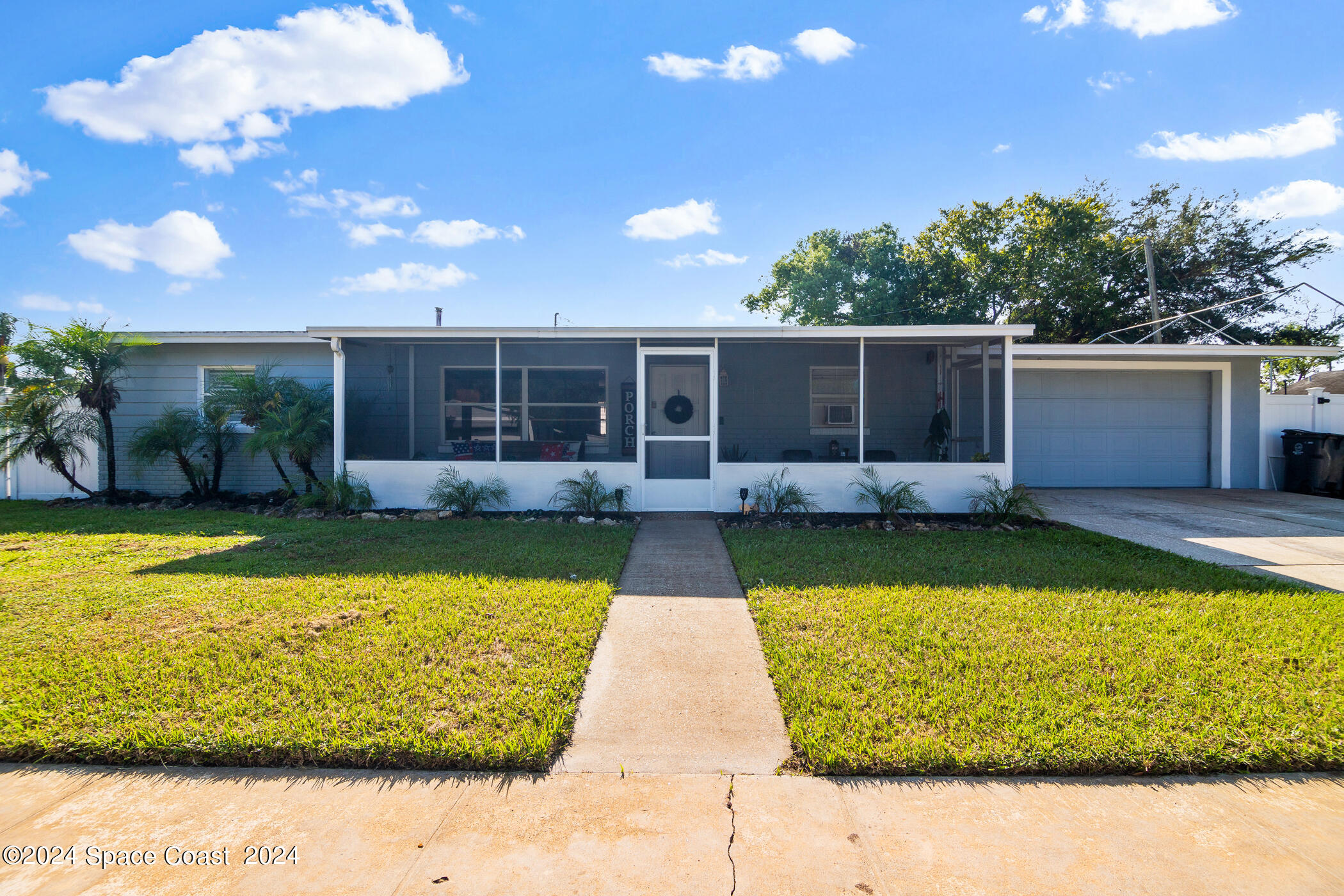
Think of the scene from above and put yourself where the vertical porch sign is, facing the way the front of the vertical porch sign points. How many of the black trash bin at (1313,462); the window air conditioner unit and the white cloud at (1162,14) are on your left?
3

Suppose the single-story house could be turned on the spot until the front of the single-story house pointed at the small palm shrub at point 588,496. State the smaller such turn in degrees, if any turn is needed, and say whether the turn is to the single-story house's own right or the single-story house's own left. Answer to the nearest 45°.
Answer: approximately 45° to the single-story house's own right

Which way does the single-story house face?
toward the camera

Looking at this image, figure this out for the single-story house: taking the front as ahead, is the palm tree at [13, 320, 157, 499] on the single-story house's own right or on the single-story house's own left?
on the single-story house's own right

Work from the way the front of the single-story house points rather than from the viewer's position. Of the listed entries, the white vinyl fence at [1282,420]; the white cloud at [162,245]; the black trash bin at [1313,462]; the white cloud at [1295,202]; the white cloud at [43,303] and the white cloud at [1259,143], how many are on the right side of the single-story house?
2

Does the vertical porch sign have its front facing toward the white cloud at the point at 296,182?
no

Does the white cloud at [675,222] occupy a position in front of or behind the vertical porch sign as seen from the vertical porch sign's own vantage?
behind

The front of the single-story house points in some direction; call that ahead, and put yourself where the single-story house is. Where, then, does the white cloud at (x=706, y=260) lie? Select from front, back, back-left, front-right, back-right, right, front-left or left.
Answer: back

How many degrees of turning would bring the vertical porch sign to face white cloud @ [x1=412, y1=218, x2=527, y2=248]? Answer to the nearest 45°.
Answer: approximately 135° to its right

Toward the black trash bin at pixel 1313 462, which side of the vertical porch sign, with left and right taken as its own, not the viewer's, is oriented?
left

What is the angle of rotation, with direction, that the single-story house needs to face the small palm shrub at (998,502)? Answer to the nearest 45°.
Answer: approximately 45° to its left

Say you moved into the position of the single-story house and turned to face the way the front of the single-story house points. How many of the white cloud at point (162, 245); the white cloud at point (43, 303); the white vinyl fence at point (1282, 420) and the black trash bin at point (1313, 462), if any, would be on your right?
2

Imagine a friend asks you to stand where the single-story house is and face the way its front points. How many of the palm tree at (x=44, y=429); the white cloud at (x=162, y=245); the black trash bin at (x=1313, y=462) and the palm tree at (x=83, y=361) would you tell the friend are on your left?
1

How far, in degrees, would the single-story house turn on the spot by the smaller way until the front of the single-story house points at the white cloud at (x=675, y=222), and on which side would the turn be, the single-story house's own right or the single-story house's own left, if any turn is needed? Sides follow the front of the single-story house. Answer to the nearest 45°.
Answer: approximately 180°

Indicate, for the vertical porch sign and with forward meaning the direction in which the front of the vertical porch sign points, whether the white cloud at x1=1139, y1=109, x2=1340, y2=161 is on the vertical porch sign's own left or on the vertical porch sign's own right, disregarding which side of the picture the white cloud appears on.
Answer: on the vertical porch sign's own left

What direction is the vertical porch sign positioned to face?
toward the camera
